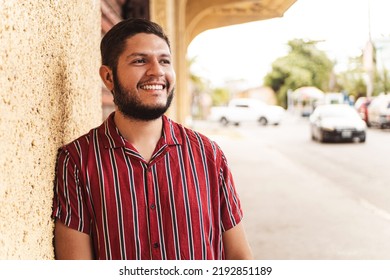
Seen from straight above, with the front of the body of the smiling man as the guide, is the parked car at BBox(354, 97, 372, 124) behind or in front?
behind

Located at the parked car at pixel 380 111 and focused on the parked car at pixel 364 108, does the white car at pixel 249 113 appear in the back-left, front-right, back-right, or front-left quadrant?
front-left

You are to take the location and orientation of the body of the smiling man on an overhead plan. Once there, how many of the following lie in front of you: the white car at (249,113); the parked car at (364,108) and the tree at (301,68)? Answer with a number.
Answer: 0

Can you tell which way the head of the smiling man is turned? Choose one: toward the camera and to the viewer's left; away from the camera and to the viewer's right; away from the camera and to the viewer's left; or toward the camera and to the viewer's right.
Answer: toward the camera and to the viewer's right

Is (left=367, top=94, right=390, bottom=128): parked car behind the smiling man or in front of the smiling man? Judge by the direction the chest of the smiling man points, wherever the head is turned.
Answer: behind

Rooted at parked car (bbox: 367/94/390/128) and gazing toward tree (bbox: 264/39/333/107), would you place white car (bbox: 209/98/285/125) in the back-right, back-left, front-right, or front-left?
front-left

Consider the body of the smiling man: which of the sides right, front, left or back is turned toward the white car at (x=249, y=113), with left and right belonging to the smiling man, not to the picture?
back

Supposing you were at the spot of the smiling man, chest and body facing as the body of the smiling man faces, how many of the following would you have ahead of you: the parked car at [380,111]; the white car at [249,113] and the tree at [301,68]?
0

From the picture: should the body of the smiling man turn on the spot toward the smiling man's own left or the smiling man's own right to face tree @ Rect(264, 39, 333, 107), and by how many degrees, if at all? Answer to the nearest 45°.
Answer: approximately 180°

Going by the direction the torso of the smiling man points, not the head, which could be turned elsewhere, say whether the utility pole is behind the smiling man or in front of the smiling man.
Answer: behind

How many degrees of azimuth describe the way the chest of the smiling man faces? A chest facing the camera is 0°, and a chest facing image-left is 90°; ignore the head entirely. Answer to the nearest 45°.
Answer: approximately 0°
